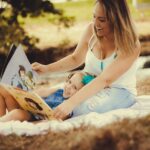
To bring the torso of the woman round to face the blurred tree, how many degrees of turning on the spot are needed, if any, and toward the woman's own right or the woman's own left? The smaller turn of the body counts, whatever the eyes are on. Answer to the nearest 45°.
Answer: approximately 135° to the woman's own right

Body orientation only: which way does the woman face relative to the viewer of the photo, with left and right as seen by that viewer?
facing the viewer and to the left of the viewer
